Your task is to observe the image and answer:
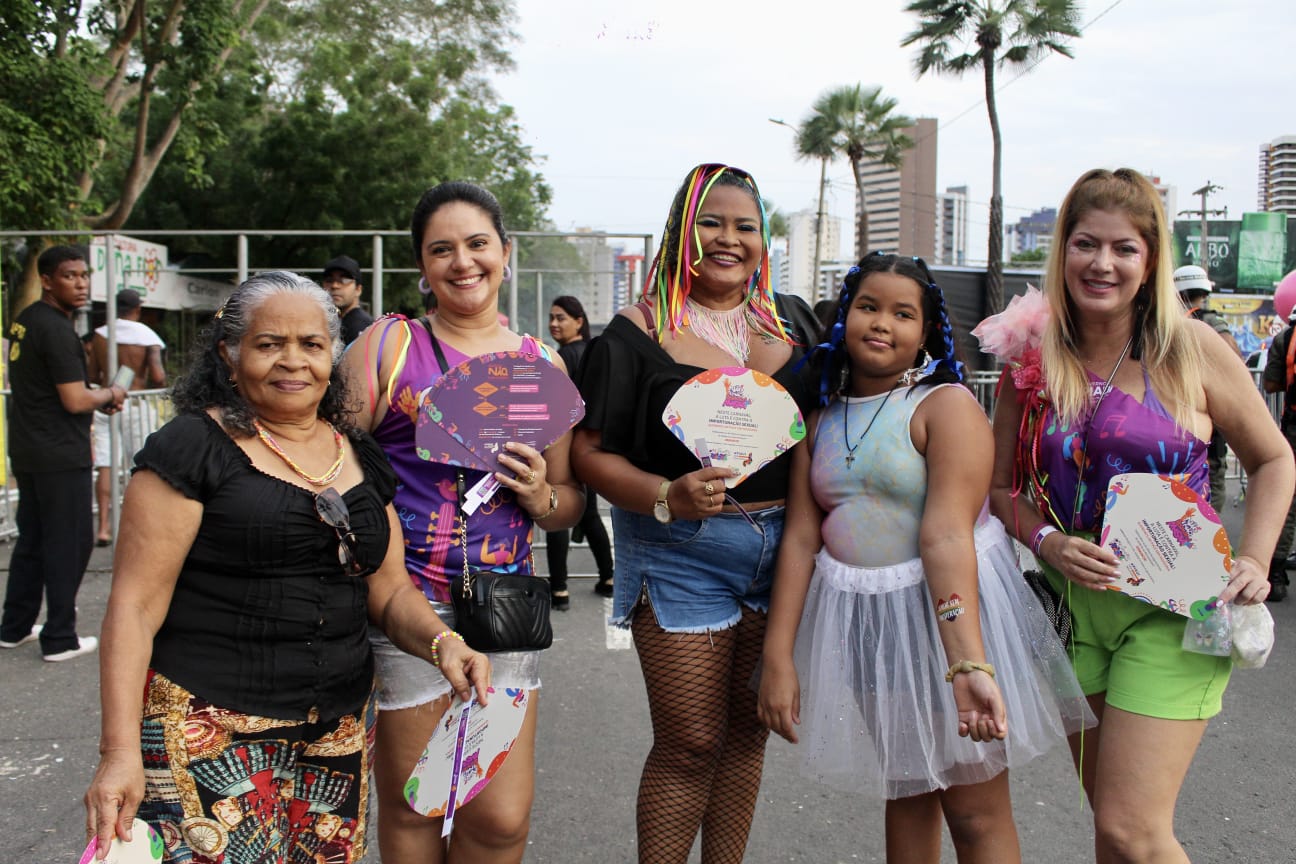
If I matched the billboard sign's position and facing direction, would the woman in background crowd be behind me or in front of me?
in front

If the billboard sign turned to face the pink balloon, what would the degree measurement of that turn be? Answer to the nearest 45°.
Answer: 0° — it already faces it

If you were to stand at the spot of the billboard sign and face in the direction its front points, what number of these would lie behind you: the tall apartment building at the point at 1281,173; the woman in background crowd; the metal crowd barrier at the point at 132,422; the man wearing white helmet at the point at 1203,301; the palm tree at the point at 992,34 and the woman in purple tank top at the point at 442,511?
1

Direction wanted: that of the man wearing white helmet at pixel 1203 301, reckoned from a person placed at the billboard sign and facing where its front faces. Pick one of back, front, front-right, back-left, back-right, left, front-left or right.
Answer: front

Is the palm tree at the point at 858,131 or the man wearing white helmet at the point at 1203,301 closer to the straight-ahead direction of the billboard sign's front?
the man wearing white helmet

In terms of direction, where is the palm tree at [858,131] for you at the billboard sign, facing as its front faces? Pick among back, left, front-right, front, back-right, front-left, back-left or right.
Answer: right

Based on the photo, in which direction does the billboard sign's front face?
toward the camera

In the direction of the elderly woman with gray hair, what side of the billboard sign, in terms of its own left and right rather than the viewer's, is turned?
front

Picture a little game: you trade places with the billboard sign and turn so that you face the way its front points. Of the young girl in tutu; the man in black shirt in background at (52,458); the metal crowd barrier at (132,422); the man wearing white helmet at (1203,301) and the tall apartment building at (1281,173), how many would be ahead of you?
4

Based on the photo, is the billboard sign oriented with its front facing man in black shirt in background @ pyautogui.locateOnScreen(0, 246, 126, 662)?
yes

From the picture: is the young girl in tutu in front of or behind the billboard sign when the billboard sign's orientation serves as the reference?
in front

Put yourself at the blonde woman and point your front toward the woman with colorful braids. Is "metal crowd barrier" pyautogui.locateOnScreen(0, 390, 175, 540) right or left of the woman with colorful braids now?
right

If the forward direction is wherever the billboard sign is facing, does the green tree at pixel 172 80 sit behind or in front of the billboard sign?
in front

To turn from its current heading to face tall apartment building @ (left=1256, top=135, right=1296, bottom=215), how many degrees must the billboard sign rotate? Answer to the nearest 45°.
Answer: approximately 180°
